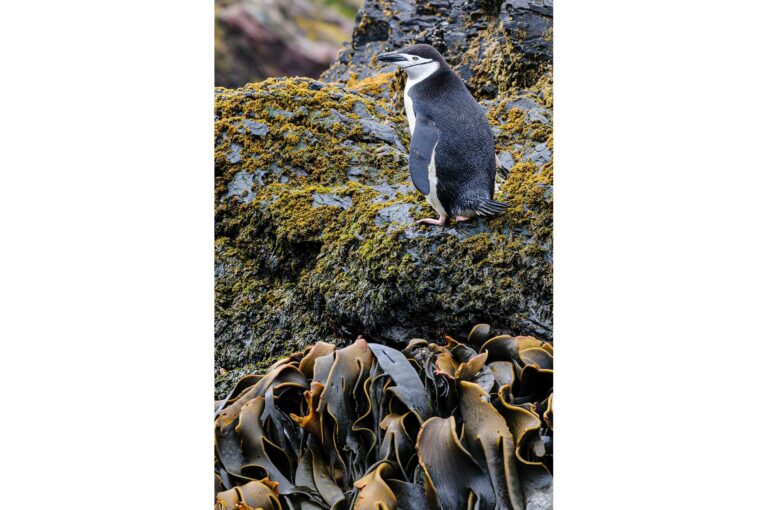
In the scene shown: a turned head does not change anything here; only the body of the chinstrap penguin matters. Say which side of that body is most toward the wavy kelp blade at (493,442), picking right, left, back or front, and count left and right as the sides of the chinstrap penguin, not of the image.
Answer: left

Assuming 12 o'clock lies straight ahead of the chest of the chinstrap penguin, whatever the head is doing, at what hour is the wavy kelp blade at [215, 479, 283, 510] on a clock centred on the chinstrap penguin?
The wavy kelp blade is roughly at 10 o'clock from the chinstrap penguin.

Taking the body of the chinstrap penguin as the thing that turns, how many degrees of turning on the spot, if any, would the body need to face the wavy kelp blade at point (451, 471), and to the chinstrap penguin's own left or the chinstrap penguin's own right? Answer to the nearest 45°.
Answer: approximately 90° to the chinstrap penguin's own left

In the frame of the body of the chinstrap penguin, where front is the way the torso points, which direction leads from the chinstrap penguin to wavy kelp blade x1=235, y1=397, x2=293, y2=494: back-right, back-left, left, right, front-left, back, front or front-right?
front-left

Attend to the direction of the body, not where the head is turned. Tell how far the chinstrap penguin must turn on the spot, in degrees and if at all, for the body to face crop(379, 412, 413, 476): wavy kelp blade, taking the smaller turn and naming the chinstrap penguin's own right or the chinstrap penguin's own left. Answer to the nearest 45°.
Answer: approximately 90° to the chinstrap penguin's own left

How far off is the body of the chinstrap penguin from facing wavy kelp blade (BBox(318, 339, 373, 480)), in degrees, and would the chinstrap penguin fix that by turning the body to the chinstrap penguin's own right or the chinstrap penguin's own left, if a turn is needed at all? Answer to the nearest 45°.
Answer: approximately 45° to the chinstrap penguin's own left

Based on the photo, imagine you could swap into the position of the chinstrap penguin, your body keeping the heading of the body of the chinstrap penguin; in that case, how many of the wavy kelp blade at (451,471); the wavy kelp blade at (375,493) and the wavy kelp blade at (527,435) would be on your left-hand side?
3

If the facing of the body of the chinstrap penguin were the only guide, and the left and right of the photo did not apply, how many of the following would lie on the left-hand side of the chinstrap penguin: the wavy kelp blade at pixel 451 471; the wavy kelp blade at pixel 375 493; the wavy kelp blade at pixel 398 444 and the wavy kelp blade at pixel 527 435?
4

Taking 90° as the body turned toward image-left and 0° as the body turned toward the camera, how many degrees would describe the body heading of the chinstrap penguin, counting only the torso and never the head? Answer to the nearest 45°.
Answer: approximately 90°
